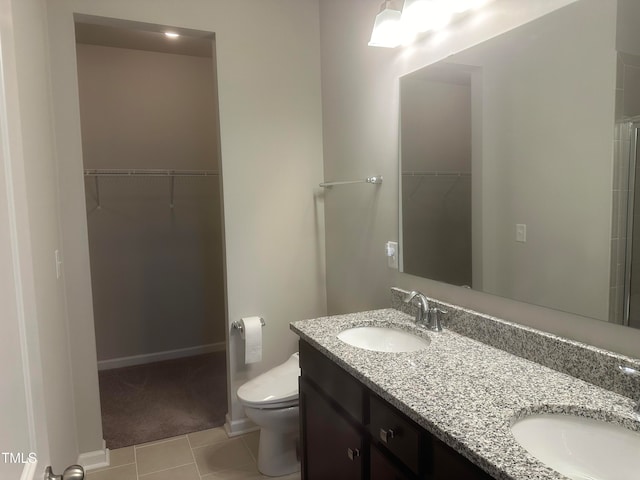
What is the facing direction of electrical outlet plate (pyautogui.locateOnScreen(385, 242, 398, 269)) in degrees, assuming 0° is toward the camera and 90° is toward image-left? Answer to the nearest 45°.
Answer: approximately 45°

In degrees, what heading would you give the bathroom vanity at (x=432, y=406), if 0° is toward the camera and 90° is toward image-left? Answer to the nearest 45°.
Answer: approximately 45°

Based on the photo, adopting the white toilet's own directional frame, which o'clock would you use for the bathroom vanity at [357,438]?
The bathroom vanity is roughly at 10 o'clock from the white toilet.
